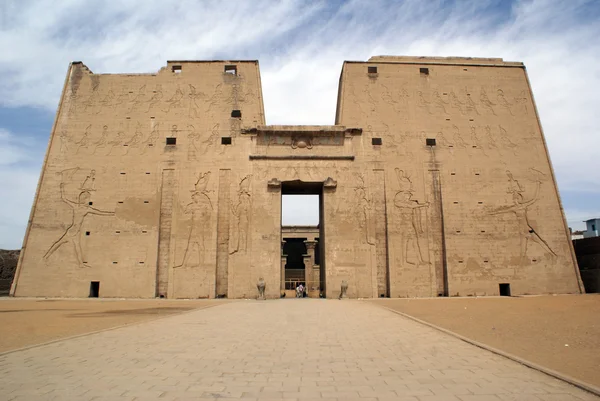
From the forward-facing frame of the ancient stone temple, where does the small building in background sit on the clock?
The small building in background is roughly at 8 o'clock from the ancient stone temple.

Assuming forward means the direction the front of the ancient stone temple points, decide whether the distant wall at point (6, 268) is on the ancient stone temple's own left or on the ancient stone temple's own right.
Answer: on the ancient stone temple's own right

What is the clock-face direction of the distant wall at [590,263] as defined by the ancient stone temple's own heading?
The distant wall is roughly at 9 o'clock from the ancient stone temple.

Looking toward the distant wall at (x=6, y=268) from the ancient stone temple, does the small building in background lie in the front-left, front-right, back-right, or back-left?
back-right

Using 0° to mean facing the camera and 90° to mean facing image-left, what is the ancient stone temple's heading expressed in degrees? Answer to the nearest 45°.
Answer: approximately 0°

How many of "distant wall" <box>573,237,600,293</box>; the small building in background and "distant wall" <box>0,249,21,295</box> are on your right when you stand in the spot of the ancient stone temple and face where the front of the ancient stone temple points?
1
